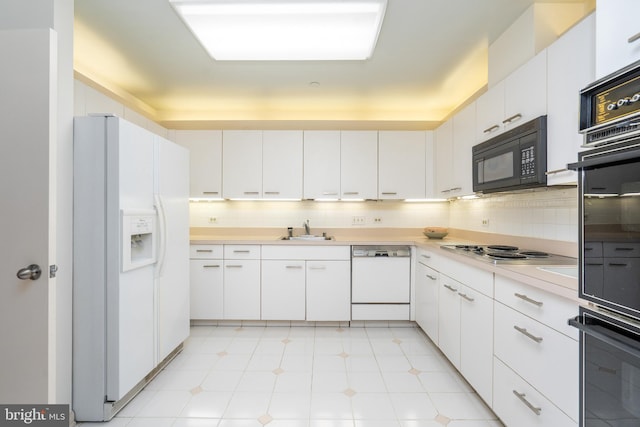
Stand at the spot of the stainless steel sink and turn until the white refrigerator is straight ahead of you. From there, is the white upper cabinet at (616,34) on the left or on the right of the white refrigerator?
left

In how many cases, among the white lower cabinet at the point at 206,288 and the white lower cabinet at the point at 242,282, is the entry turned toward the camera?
2

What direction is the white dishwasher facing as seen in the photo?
toward the camera

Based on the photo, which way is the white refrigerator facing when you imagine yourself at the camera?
facing the viewer and to the right of the viewer

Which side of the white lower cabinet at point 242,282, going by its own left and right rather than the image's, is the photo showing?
front

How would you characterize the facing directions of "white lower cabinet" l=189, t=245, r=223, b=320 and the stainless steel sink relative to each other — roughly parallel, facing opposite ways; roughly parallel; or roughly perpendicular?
roughly parallel

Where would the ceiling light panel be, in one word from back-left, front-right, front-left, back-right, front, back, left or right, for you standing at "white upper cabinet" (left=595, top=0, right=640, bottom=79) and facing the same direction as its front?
front-right

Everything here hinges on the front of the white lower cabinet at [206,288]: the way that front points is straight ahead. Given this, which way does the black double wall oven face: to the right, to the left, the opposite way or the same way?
to the right

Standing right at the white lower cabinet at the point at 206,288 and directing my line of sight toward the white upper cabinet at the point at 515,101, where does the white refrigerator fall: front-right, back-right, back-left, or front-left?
front-right

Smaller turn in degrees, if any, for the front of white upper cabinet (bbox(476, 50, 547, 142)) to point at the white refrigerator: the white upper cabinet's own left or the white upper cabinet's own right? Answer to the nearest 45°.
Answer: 0° — it already faces it

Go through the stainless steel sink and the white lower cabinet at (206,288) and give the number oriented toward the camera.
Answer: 2

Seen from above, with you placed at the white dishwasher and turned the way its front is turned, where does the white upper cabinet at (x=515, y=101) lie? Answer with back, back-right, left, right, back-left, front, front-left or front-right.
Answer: front-left

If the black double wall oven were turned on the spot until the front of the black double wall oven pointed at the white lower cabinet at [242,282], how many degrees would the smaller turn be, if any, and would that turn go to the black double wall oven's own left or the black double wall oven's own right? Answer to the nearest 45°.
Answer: approximately 45° to the black double wall oven's own right

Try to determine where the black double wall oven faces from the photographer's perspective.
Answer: facing the viewer and to the left of the viewer
